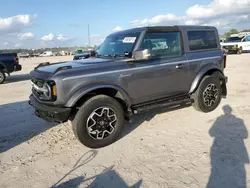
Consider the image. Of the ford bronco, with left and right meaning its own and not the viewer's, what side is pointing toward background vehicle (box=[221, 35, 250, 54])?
back

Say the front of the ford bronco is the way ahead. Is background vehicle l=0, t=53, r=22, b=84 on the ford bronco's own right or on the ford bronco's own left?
on the ford bronco's own right

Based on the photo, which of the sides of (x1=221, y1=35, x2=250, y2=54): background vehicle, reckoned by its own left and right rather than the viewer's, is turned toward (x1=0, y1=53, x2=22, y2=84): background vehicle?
front

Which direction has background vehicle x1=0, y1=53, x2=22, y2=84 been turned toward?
to the viewer's left

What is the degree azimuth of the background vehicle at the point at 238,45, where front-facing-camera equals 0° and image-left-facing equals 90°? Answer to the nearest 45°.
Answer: approximately 45°

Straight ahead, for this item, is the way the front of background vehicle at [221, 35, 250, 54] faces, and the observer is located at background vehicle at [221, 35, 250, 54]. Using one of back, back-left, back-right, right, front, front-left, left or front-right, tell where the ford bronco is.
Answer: front-left

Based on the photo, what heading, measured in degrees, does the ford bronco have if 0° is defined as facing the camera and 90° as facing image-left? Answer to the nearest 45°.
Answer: approximately 45°

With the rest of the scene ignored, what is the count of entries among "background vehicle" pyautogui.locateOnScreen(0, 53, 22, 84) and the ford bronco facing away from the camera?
0
